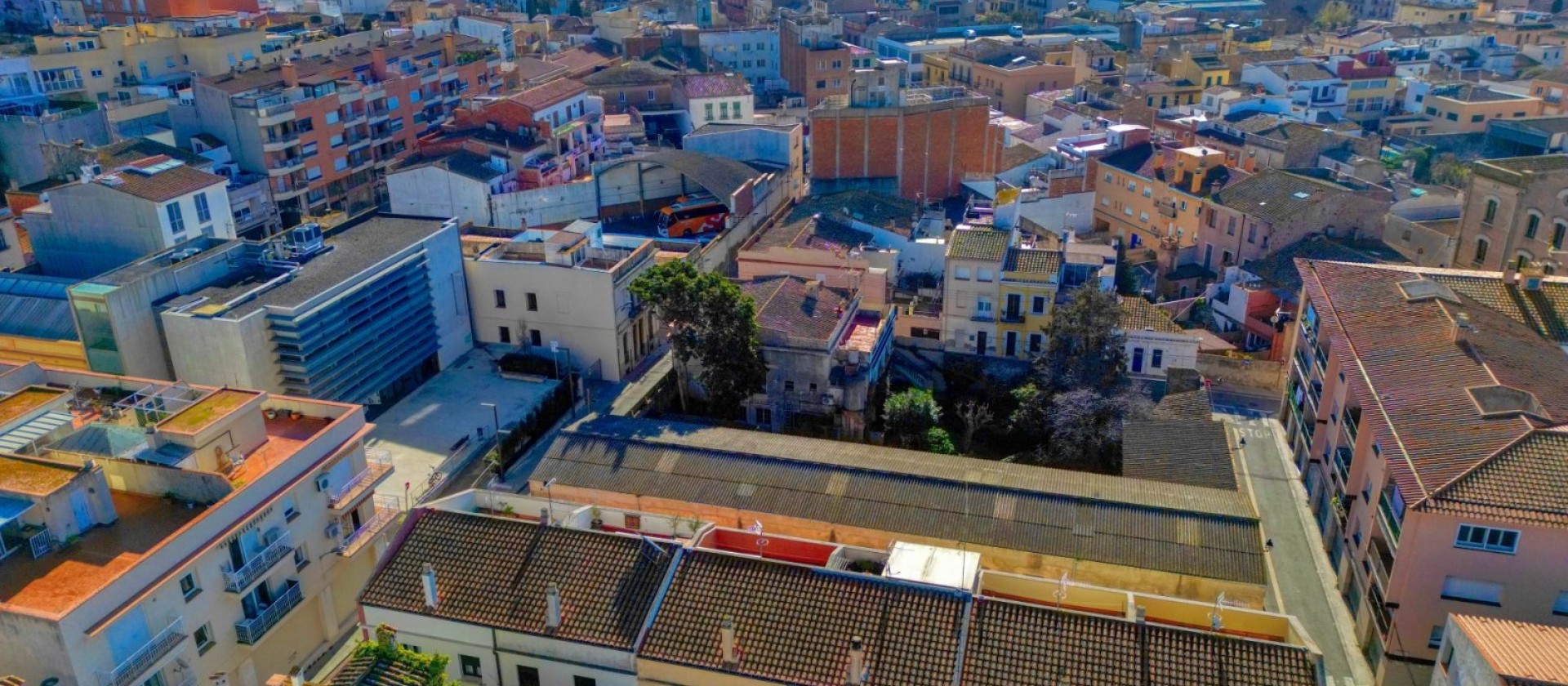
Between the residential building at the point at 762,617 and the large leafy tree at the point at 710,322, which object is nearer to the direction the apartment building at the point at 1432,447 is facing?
the large leafy tree

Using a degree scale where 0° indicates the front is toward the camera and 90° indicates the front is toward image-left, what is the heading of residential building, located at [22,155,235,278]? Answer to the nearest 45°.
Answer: approximately 315°

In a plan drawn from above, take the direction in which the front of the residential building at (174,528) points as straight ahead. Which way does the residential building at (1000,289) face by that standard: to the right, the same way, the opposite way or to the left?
to the right

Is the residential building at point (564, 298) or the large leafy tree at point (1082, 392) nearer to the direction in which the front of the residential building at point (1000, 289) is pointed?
the large leafy tree

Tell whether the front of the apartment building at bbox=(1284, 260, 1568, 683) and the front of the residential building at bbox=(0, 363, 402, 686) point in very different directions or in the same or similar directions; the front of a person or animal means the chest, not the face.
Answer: very different directions

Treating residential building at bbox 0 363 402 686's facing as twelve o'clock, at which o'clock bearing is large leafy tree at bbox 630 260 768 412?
The large leafy tree is roughly at 10 o'clock from the residential building.

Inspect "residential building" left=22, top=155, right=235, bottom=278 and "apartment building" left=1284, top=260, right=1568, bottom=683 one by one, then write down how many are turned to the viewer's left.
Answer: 1

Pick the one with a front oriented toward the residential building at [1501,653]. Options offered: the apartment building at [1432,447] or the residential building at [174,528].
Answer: the residential building at [174,528]

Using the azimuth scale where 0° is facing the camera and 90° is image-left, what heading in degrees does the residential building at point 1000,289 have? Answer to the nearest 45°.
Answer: approximately 0°

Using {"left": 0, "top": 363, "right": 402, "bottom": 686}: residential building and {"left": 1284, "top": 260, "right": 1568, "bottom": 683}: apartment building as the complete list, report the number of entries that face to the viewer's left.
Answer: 1

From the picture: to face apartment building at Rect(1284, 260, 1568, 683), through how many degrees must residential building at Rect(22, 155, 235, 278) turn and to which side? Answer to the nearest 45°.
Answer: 0° — it already faces it

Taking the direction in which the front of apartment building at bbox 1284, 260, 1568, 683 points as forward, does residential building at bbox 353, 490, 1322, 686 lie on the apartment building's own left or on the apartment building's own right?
on the apartment building's own left

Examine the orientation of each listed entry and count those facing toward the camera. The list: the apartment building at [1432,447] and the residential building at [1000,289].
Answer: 1

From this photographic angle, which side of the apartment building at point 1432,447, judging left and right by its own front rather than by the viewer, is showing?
left
